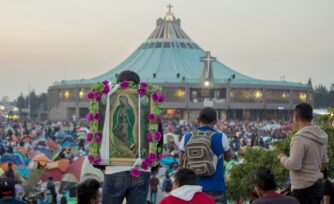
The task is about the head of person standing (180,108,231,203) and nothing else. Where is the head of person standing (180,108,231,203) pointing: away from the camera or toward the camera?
away from the camera

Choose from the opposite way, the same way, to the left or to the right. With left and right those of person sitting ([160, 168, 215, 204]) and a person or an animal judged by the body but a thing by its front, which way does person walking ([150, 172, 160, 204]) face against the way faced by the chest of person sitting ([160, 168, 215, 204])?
the same way

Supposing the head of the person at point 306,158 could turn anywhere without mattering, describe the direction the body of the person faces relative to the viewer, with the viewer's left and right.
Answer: facing away from the viewer and to the left of the viewer

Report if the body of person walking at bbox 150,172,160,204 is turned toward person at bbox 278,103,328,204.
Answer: no

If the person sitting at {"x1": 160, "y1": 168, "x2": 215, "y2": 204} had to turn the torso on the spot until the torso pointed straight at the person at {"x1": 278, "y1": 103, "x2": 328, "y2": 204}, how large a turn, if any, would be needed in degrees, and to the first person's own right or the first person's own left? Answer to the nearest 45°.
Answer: approximately 45° to the first person's own right

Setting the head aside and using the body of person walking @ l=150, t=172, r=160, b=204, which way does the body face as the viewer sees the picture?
away from the camera

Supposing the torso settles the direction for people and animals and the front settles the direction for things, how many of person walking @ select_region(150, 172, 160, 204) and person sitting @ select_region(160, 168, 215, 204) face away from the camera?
2

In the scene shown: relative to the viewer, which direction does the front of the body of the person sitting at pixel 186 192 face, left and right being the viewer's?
facing away from the viewer

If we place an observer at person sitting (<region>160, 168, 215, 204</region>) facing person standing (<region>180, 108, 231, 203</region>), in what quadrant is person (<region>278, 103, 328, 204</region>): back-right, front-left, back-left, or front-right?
front-right

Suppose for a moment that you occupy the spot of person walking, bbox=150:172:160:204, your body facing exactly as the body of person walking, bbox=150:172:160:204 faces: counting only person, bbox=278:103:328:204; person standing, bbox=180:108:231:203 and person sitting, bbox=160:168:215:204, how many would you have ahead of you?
0

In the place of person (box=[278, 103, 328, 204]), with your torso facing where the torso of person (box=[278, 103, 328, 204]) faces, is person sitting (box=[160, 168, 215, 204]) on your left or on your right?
on your left
